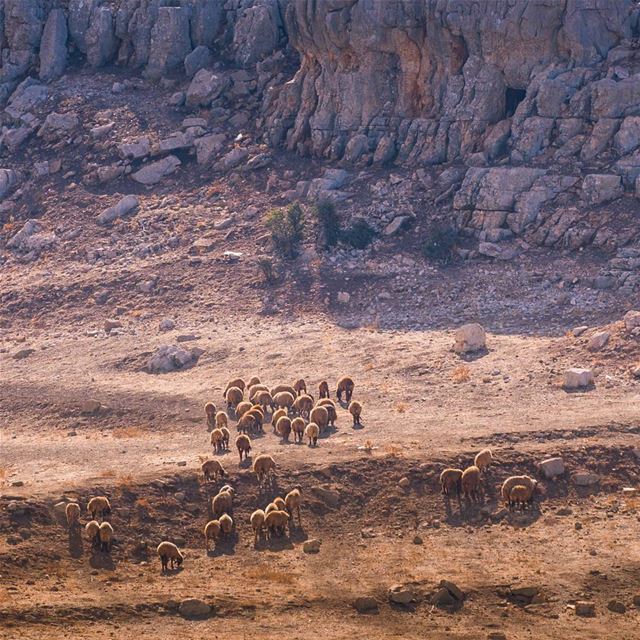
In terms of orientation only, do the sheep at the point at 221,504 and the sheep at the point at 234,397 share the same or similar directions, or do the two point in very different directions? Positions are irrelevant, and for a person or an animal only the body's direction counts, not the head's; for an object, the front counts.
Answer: same or similar directions

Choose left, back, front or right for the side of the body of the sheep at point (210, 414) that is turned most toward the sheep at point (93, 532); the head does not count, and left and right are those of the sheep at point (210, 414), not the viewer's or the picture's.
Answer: front

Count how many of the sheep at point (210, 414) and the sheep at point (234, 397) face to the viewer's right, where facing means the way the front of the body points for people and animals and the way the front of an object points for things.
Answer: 0

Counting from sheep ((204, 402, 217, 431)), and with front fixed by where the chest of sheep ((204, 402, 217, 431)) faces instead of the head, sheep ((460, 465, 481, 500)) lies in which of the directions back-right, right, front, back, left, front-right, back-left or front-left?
front-left

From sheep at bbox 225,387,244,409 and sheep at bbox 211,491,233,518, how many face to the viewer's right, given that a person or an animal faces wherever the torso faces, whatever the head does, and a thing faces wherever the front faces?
0

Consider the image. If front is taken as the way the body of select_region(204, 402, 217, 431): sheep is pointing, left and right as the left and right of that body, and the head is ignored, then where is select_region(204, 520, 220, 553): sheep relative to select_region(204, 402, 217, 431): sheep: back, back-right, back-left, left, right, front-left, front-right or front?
front

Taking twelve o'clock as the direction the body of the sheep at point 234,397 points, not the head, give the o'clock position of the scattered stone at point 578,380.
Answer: The scattered stone is roughly at 8 o'clock from the sheep.

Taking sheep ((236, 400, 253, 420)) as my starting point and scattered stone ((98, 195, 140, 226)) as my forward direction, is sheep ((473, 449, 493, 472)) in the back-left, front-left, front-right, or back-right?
back-right

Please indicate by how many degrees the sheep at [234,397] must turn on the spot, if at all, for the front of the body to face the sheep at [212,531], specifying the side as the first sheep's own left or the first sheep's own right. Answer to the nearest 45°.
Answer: approximately 45° to the first sheep's own left
